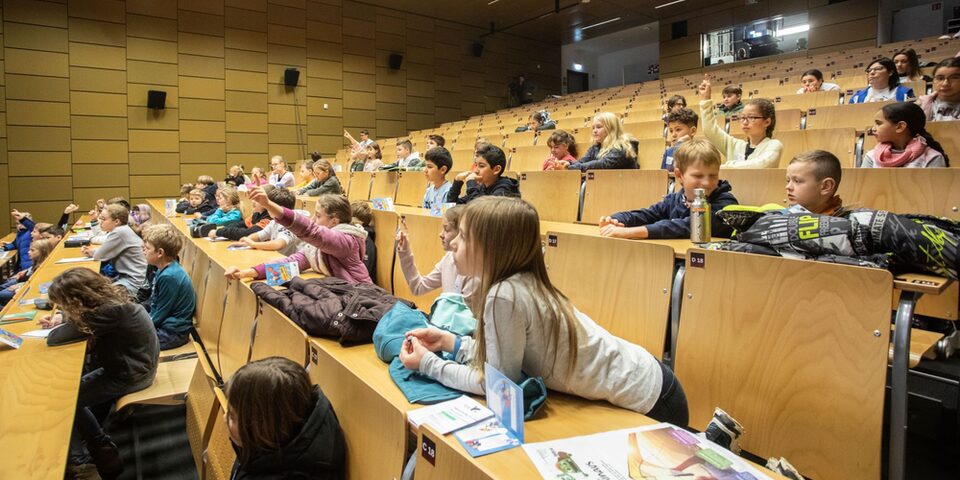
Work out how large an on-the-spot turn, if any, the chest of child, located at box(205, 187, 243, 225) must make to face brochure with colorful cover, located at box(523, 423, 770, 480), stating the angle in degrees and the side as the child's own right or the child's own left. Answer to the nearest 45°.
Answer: approximately 90° to the child's own left

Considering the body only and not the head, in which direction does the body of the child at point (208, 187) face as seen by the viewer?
to the viewer's left

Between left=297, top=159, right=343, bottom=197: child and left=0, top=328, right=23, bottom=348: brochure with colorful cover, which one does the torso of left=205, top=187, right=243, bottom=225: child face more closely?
the brochure with colorful cover

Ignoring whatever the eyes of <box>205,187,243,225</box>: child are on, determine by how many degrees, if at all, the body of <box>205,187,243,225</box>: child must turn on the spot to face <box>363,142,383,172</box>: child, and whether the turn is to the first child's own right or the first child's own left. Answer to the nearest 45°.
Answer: approximately 135° to the first child's own right

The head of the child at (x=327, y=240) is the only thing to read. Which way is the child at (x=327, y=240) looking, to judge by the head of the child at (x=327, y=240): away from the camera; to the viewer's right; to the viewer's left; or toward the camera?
to the viewer's left

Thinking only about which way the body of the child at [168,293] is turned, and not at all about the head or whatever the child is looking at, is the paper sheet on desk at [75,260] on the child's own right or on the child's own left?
on the child's own right

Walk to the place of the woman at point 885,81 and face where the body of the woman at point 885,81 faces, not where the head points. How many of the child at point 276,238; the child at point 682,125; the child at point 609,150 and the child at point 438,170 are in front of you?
4

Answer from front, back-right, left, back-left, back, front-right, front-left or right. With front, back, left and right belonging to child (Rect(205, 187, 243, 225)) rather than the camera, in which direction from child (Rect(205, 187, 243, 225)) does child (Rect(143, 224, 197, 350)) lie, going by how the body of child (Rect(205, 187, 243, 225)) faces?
left

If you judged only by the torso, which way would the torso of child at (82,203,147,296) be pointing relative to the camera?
to the viewer's left

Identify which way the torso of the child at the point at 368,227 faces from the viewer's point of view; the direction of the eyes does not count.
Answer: to the viewer's left

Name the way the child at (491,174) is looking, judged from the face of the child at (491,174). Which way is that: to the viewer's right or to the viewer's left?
to the viewer's left

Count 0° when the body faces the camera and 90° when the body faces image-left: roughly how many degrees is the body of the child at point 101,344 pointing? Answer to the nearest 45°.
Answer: approximately 90°

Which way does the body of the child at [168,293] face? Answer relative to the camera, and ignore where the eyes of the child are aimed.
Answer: to the viewer's left

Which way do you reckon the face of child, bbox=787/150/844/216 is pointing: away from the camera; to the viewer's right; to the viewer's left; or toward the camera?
to the viewer's left
